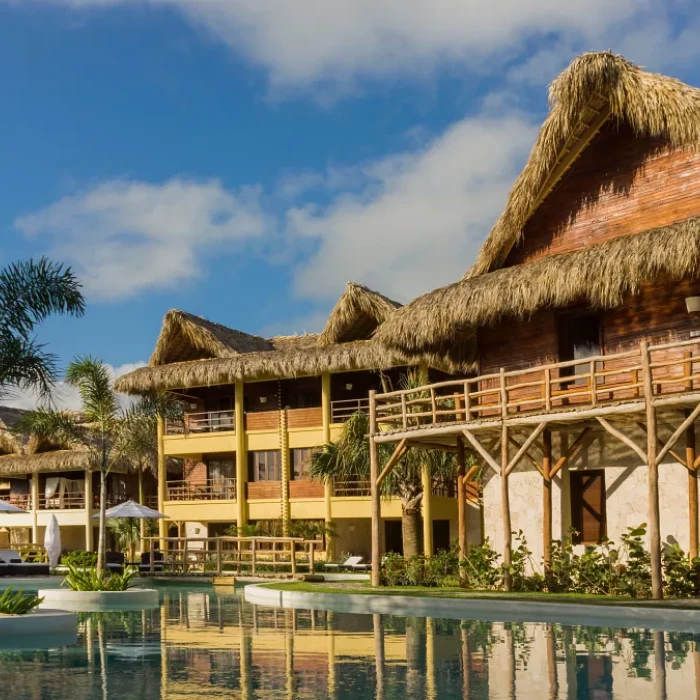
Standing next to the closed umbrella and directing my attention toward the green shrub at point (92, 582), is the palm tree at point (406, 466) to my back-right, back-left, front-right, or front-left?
front-left

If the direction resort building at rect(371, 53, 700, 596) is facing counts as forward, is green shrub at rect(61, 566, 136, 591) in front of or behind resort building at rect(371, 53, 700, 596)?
in front

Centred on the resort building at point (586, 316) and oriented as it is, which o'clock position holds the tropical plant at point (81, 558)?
The tropical plant is roughly at 3 o'clock from the resort building.

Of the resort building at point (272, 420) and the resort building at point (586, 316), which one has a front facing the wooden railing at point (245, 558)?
the resort building at point (272, 420)

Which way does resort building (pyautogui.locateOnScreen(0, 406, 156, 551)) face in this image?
toward the camera

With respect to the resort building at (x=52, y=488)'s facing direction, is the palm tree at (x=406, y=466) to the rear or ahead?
ahead

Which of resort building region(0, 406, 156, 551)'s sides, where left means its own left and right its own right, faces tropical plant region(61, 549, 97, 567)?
front

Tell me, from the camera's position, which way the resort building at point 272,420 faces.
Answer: facing the viewer

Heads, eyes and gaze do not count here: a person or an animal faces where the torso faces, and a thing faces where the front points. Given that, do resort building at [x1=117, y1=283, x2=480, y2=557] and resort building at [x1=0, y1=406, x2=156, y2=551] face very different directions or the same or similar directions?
same or similar directions

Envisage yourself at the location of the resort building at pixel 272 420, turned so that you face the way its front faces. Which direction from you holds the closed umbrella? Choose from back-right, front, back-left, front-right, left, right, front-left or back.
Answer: right

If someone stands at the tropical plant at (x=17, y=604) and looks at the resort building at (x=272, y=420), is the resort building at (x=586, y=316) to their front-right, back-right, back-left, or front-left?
front-right

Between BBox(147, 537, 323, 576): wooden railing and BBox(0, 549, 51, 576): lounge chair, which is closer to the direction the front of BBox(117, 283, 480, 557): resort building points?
the wooden railing
